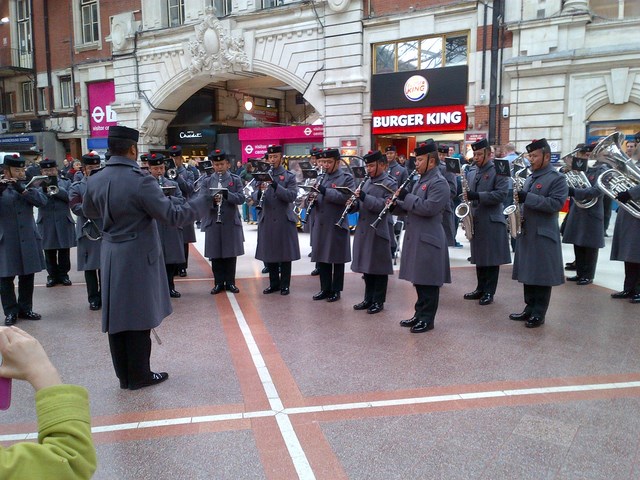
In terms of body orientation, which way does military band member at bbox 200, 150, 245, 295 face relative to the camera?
toward the camera

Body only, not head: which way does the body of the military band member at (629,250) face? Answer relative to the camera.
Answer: to the viewer's left

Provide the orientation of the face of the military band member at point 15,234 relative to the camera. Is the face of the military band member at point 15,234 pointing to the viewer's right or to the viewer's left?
to the viewer's right

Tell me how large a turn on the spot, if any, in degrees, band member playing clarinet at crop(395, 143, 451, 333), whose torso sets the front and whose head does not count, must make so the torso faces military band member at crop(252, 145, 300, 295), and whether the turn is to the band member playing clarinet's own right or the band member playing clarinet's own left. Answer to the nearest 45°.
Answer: approximately 45° to the band member playing clarinet's own right

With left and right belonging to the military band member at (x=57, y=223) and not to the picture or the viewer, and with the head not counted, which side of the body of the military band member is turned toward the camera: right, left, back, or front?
front

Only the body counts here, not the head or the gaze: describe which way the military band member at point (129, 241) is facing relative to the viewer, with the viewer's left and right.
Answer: facing away from the viewer and to the right of the viewer

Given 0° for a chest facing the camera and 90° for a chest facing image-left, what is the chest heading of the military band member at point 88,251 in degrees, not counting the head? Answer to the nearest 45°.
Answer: approximately 315°

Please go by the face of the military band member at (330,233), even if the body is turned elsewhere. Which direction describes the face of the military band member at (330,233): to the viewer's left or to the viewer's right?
to the viewer's left

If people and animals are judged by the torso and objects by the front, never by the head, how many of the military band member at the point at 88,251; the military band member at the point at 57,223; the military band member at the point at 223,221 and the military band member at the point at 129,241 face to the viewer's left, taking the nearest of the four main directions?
0

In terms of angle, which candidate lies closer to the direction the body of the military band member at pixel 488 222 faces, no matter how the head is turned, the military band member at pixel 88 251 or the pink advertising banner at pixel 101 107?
the military band member

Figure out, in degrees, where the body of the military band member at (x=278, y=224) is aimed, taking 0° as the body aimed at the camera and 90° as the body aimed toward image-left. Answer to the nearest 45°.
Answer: approximately 45°

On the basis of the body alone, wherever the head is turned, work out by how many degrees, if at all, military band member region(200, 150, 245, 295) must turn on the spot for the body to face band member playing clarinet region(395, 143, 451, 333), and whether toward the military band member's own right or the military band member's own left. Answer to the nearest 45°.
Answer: approximately 45° to the military band member's own left

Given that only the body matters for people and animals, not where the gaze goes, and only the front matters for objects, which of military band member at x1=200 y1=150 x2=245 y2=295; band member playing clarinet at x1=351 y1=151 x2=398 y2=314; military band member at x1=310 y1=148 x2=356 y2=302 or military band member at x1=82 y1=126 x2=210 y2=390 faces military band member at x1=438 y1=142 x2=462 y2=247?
military band member at x1=82 y1=126 x2=210 y2=390
